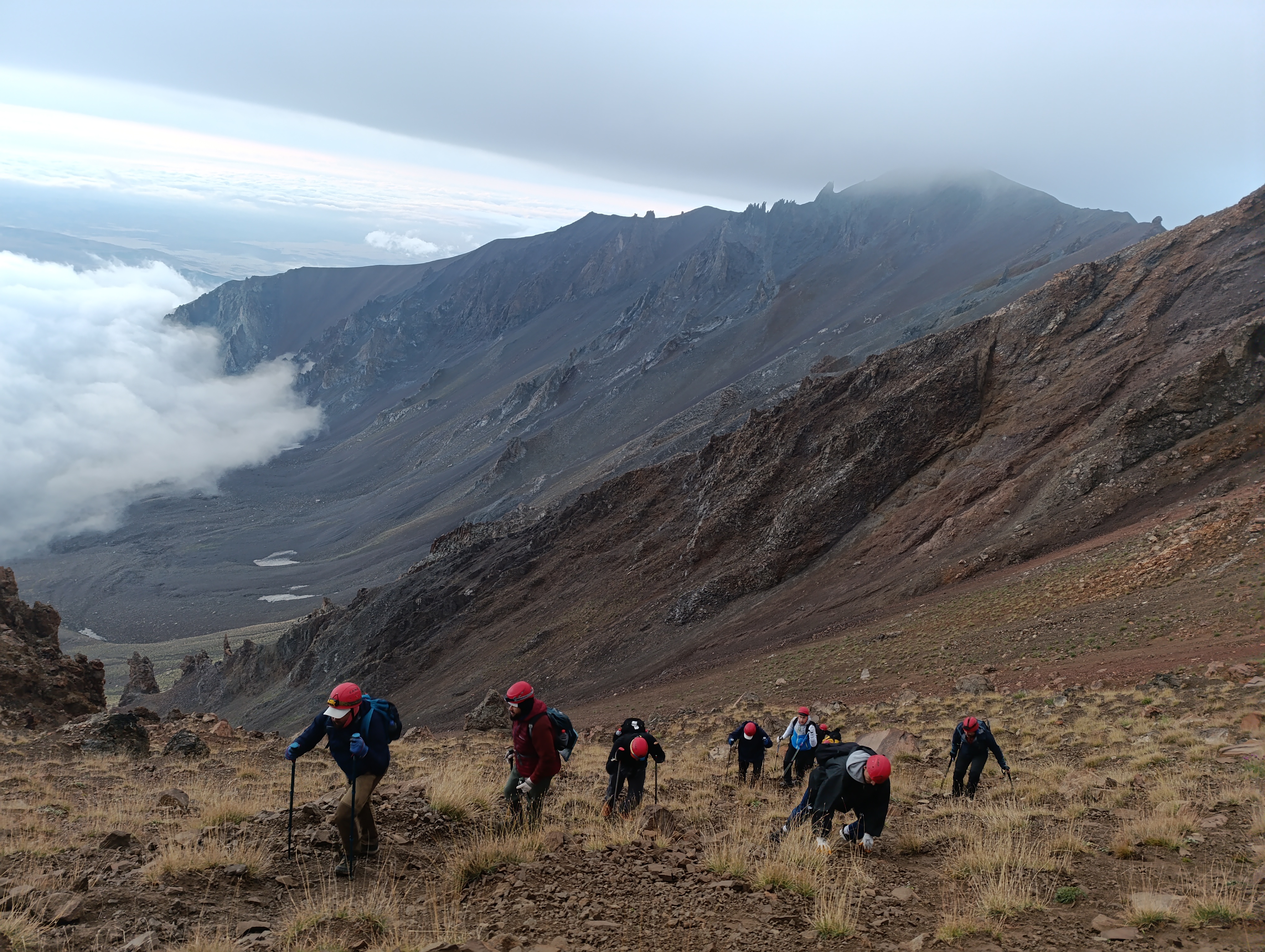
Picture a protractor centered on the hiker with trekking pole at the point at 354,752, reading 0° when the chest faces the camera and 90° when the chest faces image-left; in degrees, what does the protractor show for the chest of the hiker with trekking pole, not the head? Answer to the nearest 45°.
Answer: approximately 45°

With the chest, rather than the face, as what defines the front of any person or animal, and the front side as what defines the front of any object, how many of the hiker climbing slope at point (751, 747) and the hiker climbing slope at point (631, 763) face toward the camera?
2

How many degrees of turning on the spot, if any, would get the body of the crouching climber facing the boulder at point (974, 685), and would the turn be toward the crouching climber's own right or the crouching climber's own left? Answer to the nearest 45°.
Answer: approximately 135° to the crouching climber's own left

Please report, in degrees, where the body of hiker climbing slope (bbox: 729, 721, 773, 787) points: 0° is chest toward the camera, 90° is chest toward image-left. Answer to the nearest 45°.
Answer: approximately 0°
